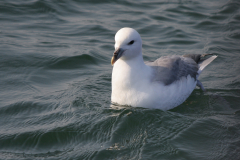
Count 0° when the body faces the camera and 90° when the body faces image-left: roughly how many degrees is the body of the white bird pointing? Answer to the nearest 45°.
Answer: approximately 45°
